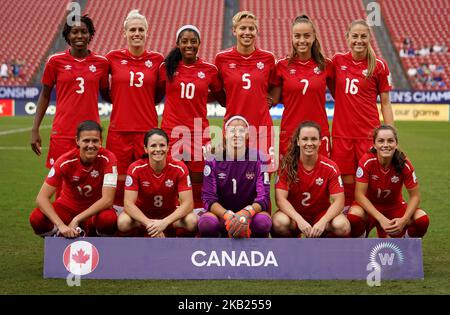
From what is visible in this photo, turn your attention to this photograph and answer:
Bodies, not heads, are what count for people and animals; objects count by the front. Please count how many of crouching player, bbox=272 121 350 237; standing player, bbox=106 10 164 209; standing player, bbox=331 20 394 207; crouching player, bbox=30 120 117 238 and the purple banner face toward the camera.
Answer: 5

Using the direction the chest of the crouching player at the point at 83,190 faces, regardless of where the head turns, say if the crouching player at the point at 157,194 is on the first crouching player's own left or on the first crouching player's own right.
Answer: on the first crouching player's own left

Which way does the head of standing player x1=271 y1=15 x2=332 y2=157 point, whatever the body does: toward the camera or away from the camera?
toward the camera

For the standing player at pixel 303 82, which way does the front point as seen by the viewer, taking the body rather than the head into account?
toward the camera

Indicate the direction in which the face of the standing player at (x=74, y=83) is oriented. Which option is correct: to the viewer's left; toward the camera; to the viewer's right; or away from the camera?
toward the camera

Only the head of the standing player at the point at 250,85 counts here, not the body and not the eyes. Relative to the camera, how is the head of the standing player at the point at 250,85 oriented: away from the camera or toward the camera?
toward the camera

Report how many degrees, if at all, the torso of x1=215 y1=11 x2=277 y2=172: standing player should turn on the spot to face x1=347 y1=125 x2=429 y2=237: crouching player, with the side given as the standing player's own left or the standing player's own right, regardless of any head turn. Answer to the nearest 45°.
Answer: approximately 90° to the standing player's own left

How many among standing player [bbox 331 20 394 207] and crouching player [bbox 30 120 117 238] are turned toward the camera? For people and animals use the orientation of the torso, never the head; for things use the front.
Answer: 2

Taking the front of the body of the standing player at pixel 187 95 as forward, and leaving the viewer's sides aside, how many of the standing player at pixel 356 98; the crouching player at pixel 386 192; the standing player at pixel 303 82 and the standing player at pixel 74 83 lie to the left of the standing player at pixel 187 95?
3

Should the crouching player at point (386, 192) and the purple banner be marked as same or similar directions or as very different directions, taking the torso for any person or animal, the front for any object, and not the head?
same or similar directions

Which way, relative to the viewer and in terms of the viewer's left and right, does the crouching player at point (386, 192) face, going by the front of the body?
facing the viewer

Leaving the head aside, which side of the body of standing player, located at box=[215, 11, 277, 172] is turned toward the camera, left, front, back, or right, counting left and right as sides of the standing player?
front

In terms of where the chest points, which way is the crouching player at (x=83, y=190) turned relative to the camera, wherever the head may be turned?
toward the camera

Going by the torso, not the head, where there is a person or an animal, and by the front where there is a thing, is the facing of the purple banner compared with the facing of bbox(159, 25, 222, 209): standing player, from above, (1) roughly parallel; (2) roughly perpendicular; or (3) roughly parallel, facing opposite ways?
roughly parallel
